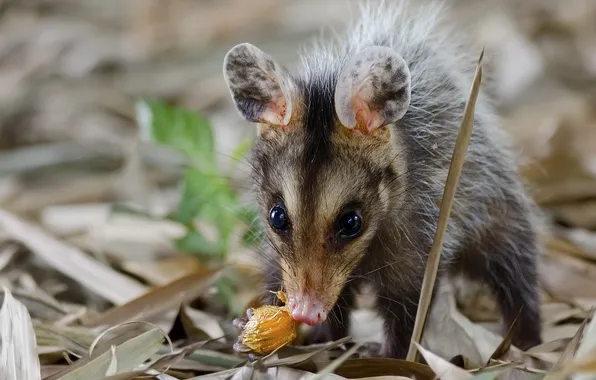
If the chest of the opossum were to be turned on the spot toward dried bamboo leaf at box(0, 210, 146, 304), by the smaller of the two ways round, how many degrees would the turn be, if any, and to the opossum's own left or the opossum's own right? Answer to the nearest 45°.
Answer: approximately 90° to the opossum's own right

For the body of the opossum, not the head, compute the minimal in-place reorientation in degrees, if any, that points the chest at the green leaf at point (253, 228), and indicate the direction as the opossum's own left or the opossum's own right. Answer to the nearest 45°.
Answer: approximately 90° to the opossum's own right

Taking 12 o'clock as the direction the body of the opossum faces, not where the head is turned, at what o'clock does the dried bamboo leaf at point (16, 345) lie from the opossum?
The dried bamboo leaf is roughly at 1 o'clock from the opossum.

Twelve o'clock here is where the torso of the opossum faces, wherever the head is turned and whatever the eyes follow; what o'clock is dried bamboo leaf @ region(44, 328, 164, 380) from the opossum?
The dried bamboo leaf is roughly at 1 o'clock from the opossum.

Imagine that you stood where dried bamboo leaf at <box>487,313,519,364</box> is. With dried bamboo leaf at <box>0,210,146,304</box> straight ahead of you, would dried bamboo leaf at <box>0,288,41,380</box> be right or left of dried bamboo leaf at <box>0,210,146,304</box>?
left

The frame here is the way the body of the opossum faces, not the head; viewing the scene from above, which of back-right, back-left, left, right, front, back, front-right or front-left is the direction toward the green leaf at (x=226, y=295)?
right

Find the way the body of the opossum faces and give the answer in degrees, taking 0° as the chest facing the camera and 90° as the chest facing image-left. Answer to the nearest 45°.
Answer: approximately 45°

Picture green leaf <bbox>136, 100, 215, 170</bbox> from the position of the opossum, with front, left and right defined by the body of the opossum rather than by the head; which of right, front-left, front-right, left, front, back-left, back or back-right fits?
right
